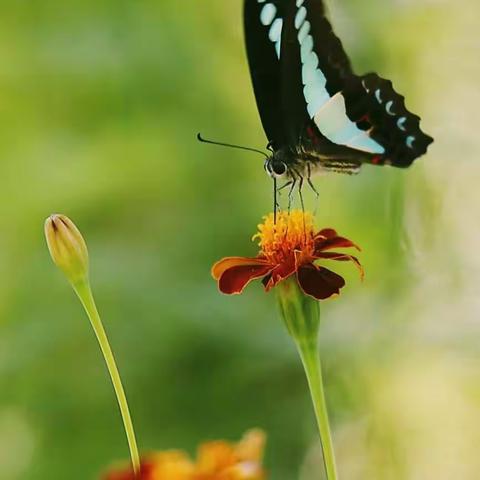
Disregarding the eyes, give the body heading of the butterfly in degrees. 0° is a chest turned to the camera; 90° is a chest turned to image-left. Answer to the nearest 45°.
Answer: approximately 90°
